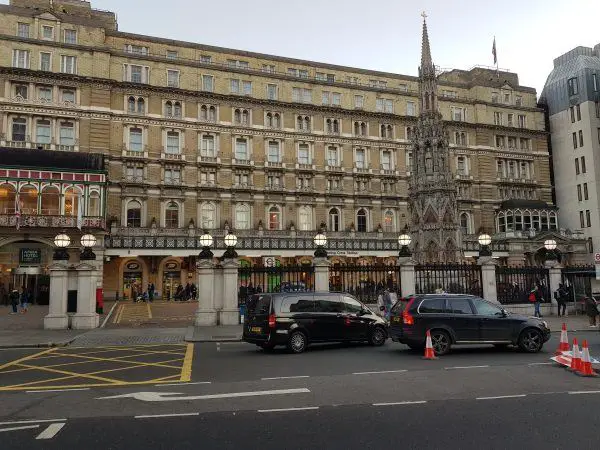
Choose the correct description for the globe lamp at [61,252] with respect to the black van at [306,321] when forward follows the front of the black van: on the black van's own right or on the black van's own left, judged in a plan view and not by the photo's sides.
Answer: on the black van's own left

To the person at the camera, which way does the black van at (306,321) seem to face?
facing away from the viewer and to the right of the viewer

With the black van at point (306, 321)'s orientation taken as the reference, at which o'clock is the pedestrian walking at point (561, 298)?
The pedestrian walking is roughly at 12 o'clock from the black van.
